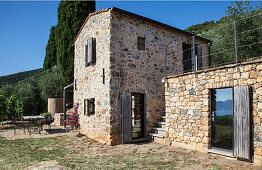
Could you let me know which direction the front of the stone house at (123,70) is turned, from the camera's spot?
facing the viewer and to the right of the viewer

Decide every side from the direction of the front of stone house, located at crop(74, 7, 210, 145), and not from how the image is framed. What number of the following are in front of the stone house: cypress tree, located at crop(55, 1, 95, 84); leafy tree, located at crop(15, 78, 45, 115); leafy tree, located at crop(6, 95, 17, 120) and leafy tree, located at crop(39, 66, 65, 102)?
0

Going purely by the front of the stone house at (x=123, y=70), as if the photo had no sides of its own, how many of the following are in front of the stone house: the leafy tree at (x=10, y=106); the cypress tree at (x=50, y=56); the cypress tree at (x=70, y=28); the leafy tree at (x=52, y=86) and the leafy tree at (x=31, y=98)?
0

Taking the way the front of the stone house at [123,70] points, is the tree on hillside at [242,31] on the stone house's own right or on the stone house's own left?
on the stone house's own left

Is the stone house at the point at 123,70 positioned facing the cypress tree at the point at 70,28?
no

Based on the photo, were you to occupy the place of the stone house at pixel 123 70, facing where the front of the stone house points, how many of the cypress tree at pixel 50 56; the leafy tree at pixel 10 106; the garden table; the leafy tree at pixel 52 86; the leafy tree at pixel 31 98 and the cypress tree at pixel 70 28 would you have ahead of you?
0

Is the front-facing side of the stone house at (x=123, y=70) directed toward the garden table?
no

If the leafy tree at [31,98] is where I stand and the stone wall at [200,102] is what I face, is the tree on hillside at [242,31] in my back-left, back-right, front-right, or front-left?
front-left

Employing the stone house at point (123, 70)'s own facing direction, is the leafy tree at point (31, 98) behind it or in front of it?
behind
